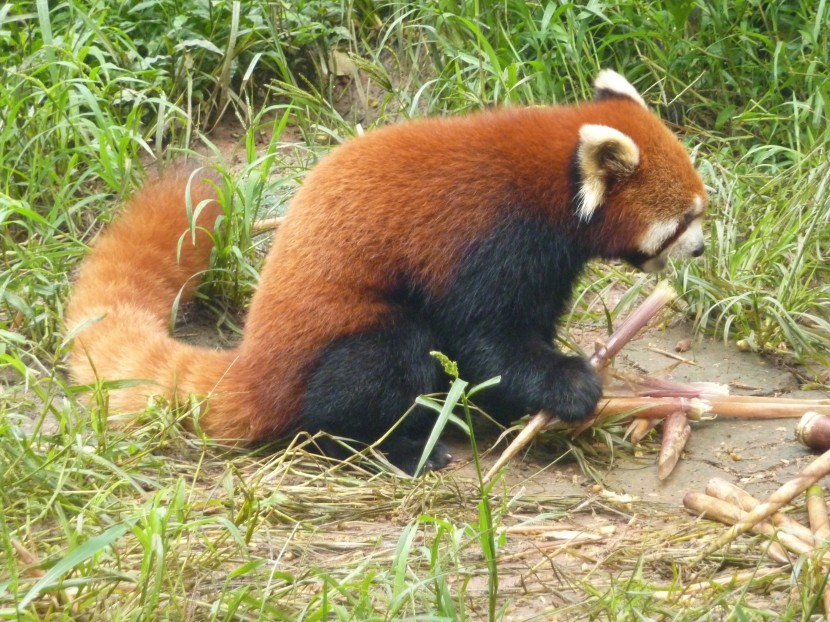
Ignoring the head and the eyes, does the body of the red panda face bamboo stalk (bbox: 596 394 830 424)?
yes

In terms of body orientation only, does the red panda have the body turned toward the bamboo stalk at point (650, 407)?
yes

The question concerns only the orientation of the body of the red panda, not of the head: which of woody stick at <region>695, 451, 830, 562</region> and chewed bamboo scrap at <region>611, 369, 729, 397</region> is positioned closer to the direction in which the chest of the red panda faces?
the chewed bamboo scrap

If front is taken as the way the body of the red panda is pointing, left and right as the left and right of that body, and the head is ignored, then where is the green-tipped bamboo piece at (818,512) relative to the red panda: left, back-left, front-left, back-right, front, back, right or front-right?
front-right

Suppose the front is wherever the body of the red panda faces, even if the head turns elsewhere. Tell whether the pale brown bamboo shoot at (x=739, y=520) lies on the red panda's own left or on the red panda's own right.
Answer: on the red panda's own right

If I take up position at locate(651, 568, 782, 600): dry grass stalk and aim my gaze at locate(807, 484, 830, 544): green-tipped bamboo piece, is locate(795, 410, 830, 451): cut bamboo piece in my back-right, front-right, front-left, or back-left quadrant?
front-left

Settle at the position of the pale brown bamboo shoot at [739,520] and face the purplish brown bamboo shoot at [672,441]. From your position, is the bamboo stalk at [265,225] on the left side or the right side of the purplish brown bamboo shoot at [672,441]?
left

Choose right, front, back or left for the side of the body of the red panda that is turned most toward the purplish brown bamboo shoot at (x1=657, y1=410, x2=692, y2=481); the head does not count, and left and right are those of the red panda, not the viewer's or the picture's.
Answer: front

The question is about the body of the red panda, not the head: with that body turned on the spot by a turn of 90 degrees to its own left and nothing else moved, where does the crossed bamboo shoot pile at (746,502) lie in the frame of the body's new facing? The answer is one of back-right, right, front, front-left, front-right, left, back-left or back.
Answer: back-right

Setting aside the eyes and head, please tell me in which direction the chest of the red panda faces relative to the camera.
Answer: to the viewer's right

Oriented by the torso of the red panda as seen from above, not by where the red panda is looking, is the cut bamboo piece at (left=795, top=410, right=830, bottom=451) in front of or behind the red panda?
in front

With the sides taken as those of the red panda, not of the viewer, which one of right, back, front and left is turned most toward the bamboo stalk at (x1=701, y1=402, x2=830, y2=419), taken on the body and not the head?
front

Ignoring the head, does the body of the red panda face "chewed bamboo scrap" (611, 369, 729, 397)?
yes

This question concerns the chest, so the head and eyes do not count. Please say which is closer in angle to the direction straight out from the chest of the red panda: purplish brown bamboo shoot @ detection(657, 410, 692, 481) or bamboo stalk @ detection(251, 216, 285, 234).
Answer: the purplish brown bamboo shoot
